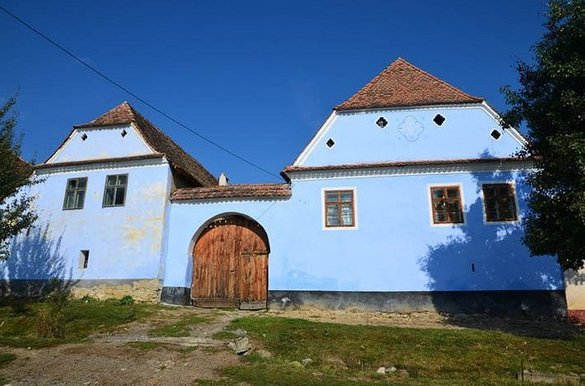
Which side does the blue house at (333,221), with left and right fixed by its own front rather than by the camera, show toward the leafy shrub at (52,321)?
right

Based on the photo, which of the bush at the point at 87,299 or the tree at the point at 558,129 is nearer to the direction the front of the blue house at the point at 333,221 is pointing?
the tree

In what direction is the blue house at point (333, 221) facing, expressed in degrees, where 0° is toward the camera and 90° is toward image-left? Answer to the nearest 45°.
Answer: approximately 0°

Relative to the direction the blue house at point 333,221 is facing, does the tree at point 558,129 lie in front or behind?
in front

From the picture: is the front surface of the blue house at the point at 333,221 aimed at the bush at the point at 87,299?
no
